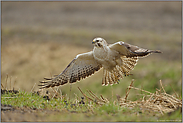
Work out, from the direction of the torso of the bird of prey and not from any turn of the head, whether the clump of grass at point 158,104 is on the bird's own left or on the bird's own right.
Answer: on the bird's own left

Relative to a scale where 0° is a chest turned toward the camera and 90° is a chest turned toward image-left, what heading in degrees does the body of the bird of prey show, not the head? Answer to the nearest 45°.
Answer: approximately 45°
